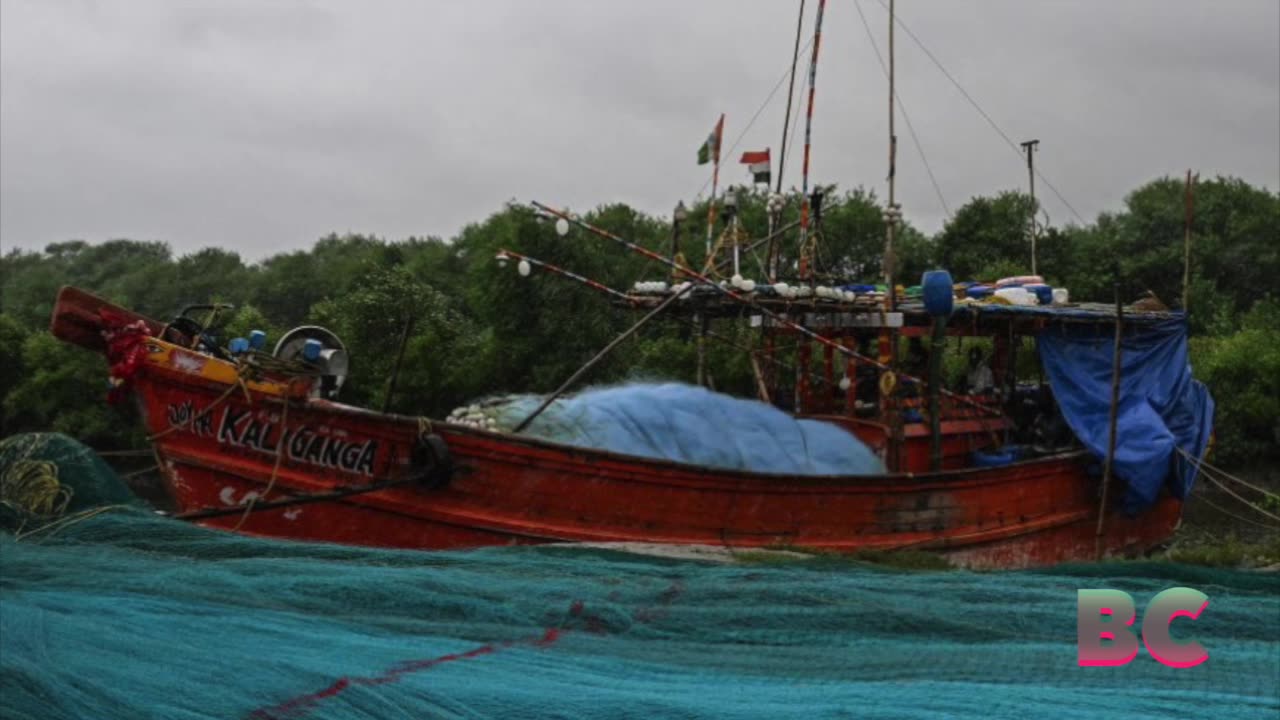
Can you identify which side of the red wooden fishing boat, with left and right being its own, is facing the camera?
left
